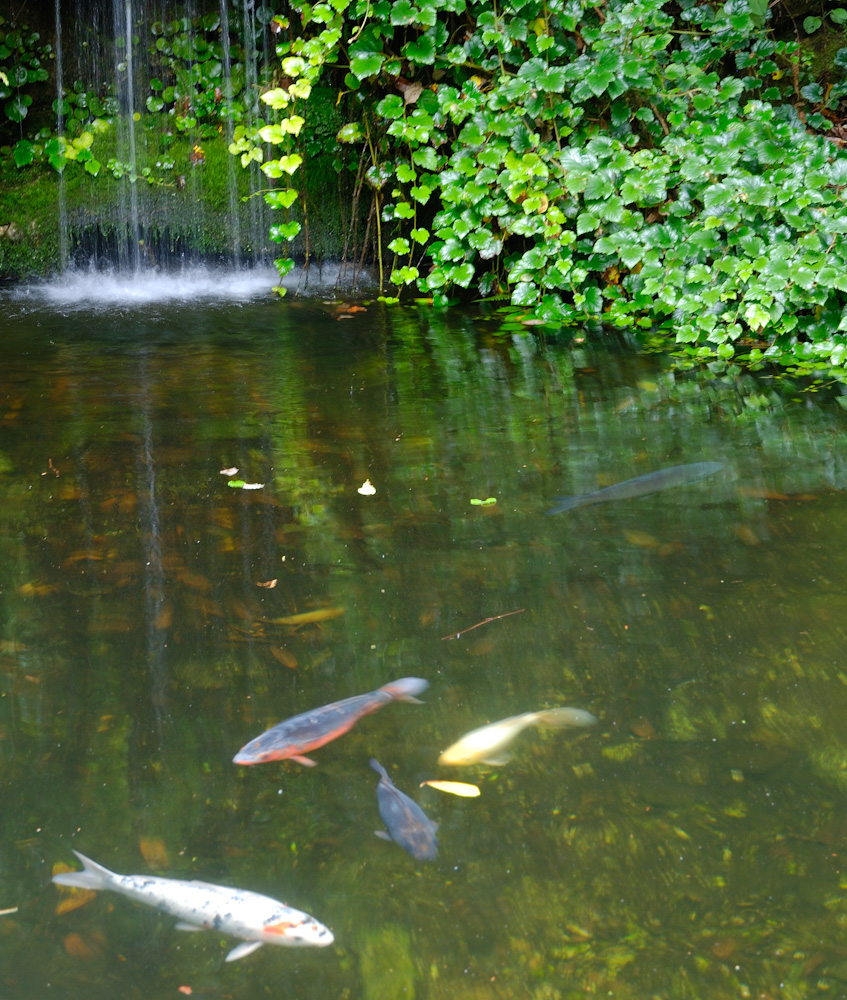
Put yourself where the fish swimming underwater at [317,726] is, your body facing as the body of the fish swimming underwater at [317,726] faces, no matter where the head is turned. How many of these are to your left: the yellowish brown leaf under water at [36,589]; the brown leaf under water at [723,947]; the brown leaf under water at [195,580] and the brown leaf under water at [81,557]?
1

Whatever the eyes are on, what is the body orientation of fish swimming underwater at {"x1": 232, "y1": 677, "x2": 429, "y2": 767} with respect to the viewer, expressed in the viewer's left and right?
facing the viewer and to the left of the viewer

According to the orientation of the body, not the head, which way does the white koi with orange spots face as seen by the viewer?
to the viewer's right

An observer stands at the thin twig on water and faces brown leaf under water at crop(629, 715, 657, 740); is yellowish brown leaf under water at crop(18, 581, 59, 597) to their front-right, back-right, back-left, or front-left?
back-right
